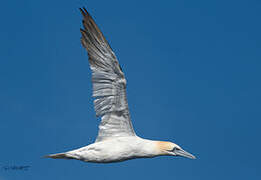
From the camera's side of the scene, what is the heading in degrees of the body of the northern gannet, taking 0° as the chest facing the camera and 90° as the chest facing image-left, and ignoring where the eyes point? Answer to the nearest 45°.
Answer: approximately 270°
